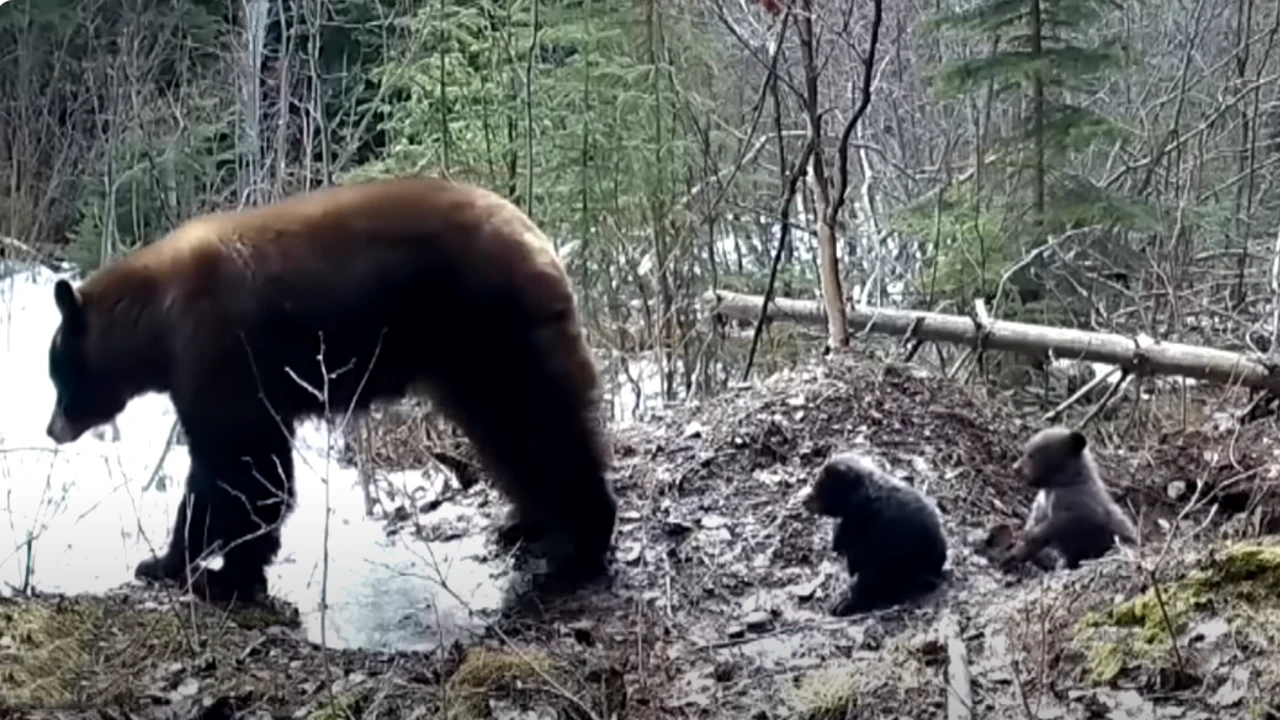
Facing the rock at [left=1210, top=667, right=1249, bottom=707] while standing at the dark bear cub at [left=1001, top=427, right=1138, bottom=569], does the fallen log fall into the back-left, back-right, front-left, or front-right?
back-left

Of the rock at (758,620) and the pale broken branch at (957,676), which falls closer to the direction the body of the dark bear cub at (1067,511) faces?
the rock

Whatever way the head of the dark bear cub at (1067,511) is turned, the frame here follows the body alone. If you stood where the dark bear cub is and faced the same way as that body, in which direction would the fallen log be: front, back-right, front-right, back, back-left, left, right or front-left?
right

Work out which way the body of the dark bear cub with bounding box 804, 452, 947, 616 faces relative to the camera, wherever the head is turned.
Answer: to the viewer's left

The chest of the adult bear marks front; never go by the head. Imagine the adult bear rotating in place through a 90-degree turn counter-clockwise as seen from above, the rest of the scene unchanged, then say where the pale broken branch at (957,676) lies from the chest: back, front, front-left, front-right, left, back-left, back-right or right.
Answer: front-left

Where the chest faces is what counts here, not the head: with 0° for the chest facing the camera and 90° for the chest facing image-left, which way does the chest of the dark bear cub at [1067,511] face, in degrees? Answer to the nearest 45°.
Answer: approximately 90°

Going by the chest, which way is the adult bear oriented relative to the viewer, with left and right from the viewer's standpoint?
facing to the left of the viewer

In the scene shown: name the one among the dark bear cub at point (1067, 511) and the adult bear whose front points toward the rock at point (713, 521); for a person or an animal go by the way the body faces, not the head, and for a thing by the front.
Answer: the dark bear cub

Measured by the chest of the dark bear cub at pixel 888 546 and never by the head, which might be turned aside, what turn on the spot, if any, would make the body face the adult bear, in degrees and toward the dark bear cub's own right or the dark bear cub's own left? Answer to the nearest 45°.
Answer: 0° — it already faces it

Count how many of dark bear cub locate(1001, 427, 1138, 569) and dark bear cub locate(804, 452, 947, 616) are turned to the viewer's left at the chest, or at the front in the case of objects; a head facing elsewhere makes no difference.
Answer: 2
